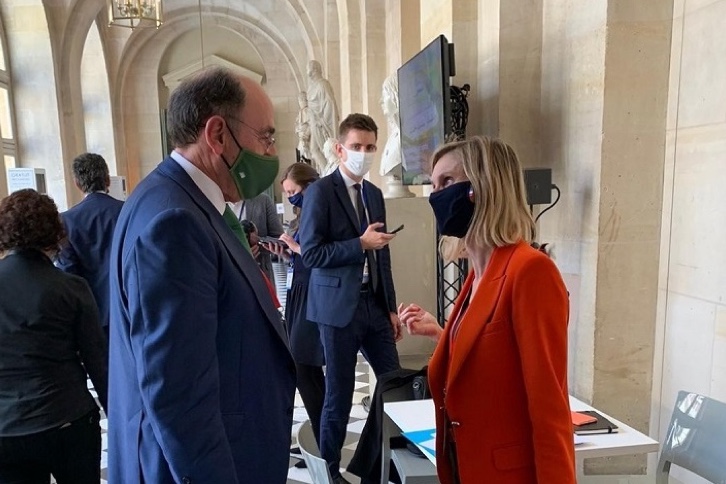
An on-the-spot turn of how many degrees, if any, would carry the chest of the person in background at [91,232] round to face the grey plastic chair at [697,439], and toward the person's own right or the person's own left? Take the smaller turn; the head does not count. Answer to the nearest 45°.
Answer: approximately 135° to the person's own right

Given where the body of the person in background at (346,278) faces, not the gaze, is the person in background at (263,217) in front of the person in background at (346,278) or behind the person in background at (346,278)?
behind

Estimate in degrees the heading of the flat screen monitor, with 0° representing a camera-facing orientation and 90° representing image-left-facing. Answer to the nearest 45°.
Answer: approximately 45°

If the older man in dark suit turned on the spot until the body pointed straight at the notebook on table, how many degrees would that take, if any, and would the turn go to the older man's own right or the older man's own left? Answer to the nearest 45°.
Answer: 0° — they already face it

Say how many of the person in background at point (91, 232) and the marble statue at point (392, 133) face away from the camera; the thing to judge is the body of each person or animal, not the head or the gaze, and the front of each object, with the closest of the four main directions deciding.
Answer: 1

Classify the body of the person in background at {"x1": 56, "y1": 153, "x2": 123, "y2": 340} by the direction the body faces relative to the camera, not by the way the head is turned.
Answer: away from the camera

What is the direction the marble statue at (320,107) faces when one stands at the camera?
facing the viewer and to the left of the viewer

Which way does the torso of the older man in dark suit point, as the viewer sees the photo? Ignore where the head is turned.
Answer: to the viewer's right

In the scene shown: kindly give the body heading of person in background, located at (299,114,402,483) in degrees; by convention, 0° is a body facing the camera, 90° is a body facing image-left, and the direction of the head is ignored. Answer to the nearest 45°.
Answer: approximately 315°

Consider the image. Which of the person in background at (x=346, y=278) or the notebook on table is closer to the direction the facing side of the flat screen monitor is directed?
the person in background

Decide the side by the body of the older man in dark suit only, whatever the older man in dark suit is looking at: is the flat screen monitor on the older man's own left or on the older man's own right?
on the older man's own left

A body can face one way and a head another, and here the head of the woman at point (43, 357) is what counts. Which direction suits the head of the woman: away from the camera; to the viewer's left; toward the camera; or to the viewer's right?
away from the camera

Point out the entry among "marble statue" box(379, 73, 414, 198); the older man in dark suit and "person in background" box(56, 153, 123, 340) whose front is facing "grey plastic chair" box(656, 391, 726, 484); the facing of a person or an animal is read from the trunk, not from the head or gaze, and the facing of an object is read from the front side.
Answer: the older man in dark suit

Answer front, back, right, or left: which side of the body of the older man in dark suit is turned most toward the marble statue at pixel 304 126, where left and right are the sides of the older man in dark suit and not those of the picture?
left
